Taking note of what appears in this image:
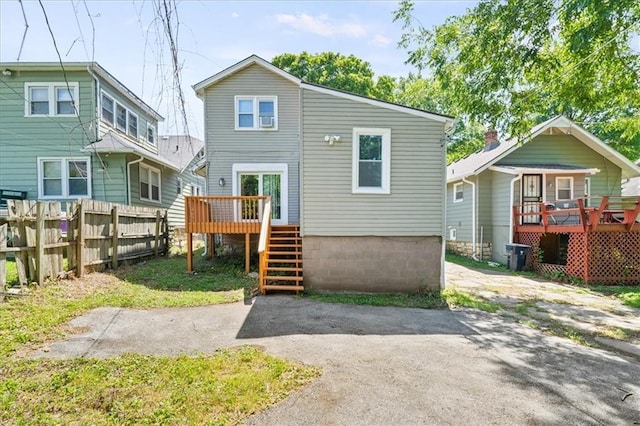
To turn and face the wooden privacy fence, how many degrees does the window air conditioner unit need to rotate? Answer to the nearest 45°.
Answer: approximately 135° to its left

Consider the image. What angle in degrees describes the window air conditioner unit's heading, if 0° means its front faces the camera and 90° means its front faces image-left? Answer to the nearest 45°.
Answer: approximately 180°

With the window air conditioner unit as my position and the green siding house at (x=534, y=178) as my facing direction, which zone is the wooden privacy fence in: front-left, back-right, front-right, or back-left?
back-right

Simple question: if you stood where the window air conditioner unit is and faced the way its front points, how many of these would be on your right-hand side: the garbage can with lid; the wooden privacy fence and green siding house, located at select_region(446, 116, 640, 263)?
2

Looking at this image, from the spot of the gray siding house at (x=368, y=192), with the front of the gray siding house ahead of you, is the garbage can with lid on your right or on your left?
on your right

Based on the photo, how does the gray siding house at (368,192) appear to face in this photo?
away from the camera

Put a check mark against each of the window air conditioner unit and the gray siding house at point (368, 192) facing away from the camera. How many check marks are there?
2
